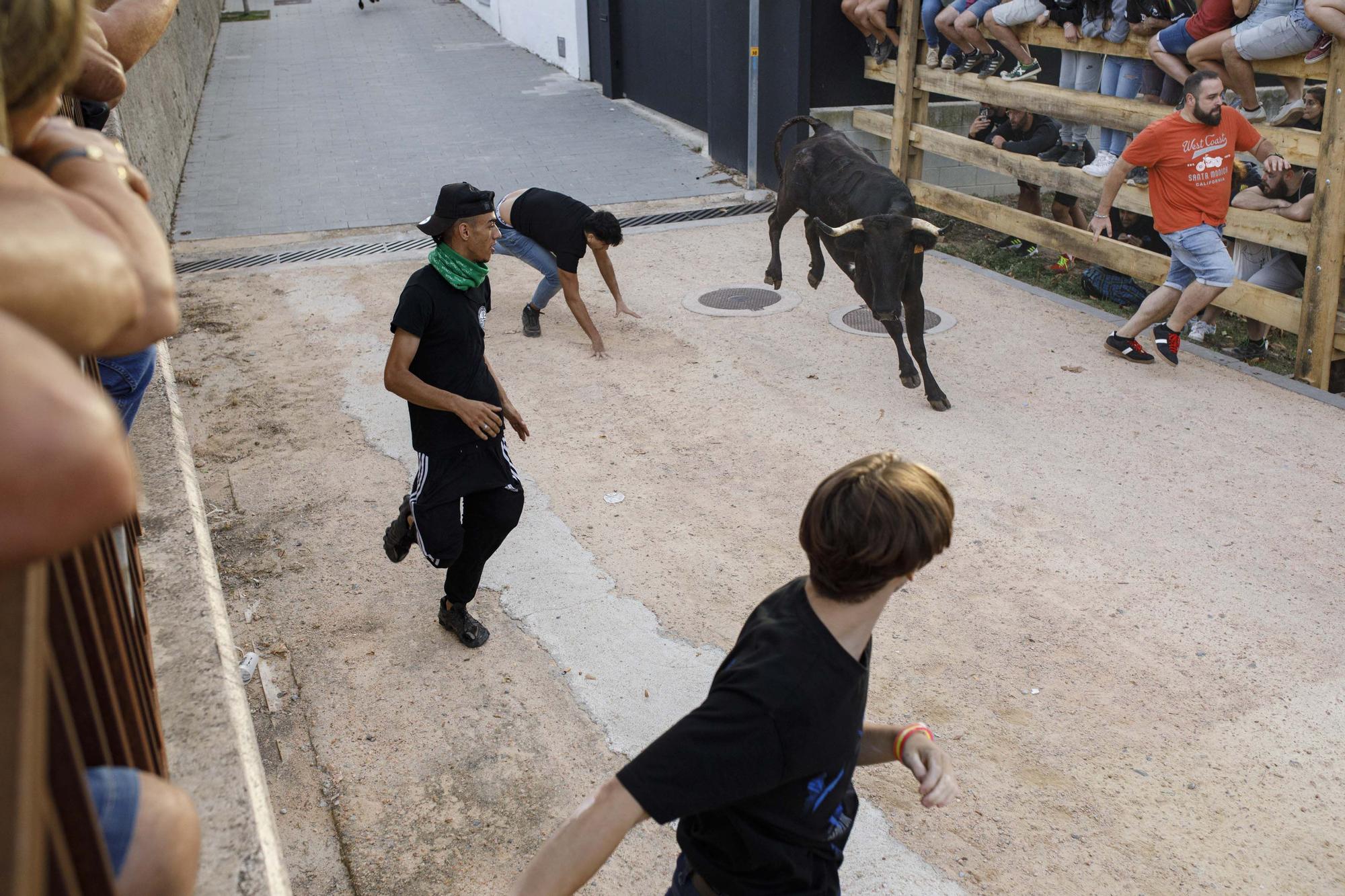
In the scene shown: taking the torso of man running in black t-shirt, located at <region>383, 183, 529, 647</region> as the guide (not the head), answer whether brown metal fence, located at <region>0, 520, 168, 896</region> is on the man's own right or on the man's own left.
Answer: on the man's own right

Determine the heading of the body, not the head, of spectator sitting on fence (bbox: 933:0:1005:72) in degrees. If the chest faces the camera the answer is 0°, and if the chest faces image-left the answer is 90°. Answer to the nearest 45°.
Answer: approximately 45°

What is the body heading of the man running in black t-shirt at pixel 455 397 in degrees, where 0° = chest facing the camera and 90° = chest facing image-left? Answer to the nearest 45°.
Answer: approximately 315°

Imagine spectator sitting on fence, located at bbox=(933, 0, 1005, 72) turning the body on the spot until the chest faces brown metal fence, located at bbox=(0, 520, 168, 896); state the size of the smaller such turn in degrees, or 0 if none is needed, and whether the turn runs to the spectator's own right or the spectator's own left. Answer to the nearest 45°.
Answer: approximately 45° to the spectator's own left

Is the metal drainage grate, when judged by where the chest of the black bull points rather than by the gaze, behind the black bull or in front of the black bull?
behind

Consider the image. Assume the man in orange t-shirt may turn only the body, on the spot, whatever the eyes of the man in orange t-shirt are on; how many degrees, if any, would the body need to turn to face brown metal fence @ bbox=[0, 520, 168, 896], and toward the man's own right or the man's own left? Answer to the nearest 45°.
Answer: approximately 45° to the man's own right

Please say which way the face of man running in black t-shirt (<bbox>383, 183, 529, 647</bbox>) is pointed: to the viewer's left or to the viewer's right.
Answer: to the viewer's right
